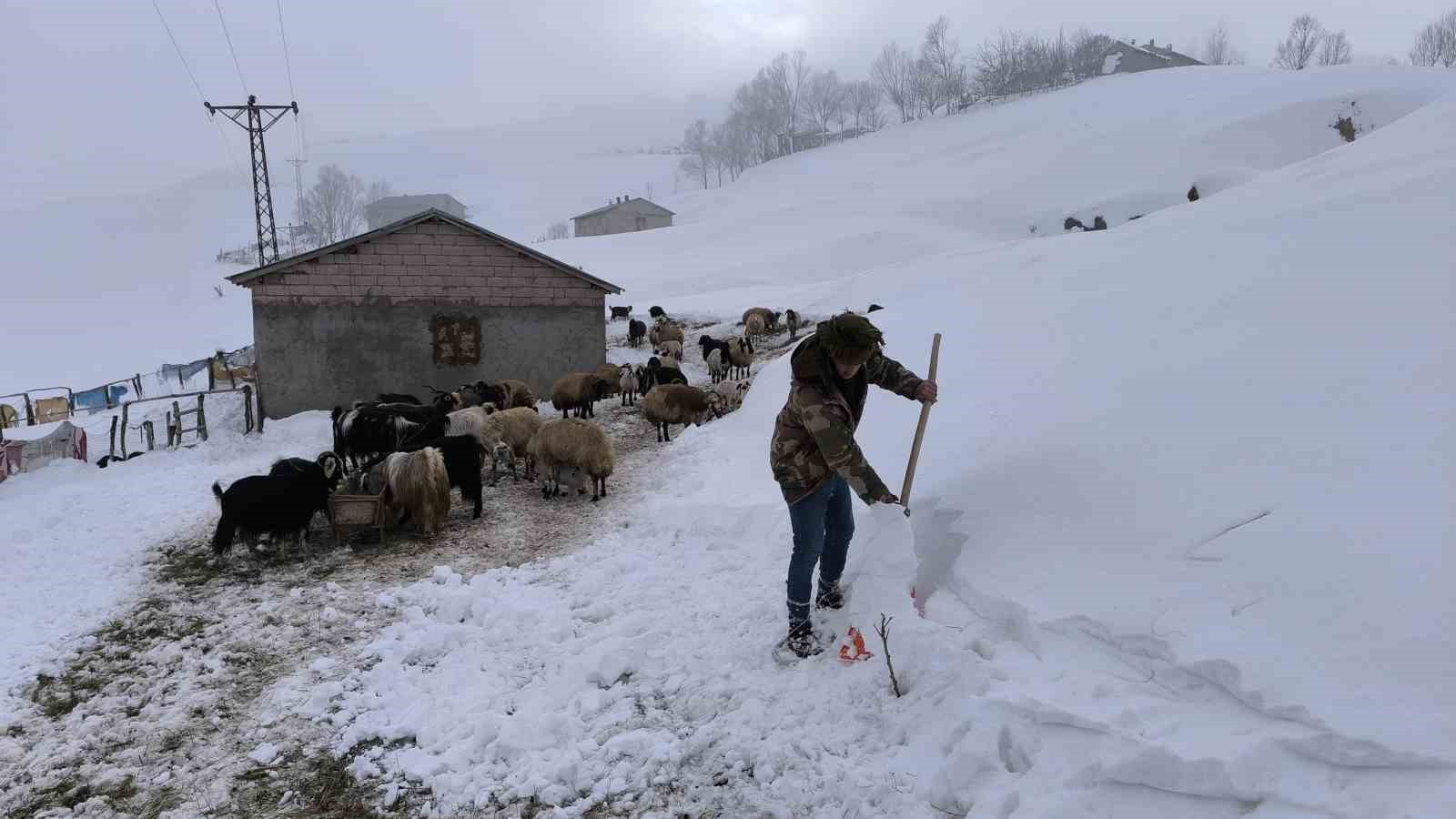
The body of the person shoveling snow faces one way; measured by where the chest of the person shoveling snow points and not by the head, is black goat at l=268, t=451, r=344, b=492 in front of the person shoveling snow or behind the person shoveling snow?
behind

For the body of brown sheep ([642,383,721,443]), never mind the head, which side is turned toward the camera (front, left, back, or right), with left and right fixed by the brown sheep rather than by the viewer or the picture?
right

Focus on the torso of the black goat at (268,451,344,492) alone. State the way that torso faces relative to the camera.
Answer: to the viewer's right

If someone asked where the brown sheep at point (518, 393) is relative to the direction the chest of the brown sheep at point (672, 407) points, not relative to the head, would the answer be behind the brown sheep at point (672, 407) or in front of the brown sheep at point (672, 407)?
behind

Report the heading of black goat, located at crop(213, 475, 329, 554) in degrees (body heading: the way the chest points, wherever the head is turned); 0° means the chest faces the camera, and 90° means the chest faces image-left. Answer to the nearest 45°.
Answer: approximately 270°

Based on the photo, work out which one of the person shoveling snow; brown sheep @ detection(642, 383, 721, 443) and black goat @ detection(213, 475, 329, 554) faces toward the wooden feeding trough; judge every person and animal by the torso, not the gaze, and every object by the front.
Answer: the black goat

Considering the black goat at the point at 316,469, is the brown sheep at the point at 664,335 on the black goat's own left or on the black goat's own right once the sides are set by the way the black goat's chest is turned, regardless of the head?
on the black goat's own left

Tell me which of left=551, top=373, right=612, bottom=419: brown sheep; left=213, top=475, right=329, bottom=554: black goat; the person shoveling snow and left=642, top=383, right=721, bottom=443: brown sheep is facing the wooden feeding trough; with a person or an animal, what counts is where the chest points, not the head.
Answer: the black goat

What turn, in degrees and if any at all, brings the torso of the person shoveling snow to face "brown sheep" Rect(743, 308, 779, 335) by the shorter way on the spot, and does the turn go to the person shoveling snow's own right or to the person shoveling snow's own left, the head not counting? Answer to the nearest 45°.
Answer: approximately 135° to the person shoveling snow's own left

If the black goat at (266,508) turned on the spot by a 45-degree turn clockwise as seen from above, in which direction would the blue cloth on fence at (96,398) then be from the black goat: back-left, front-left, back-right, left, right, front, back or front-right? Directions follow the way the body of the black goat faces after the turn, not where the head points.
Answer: back-left
